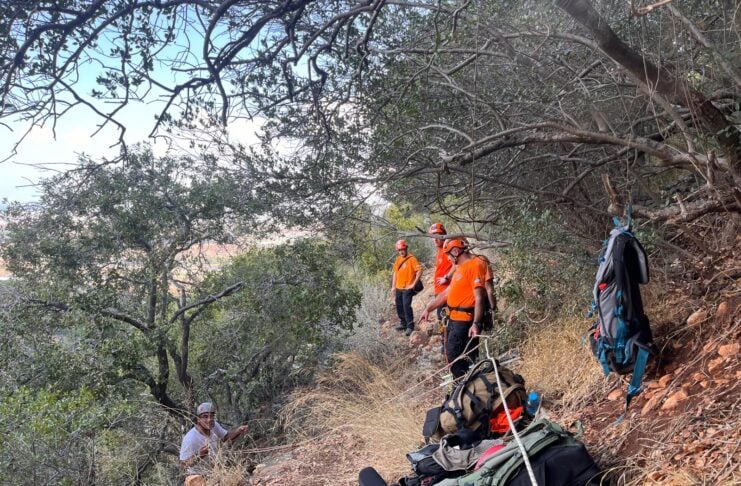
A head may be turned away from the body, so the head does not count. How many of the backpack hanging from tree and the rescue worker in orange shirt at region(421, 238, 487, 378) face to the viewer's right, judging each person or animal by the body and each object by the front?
0

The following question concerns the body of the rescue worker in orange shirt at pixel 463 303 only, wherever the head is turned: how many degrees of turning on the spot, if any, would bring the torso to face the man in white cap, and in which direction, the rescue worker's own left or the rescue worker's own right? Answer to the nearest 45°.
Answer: approximately 45° to the rescue worker's own right

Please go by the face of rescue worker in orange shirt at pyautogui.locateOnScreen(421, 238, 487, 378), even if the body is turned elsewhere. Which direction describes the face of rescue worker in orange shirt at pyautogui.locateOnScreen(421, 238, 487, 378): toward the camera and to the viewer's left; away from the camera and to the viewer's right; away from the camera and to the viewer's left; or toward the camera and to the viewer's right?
toward the camera and to the viewer's left

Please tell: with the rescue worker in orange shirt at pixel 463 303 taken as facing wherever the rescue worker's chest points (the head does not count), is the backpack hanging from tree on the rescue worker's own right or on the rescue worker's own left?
on the rescue worker's own left

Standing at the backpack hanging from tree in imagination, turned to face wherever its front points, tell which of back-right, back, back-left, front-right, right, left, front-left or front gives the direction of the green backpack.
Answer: front

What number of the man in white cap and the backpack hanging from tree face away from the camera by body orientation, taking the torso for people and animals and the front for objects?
0

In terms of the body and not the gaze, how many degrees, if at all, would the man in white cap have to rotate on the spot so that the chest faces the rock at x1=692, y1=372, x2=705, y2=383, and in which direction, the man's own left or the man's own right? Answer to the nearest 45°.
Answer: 0° — they already face it

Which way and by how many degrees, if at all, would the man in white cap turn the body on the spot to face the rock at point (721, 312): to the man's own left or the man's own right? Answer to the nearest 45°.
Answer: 0° — they already face it

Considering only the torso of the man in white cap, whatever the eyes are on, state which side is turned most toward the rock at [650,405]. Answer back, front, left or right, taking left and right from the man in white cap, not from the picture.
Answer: front

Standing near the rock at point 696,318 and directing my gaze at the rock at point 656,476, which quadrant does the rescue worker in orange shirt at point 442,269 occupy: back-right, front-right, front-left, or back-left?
back-right

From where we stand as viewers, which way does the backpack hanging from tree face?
facing the viewer and to the left of the viewer

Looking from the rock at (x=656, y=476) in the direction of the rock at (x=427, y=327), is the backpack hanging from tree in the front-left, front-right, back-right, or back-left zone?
front-right

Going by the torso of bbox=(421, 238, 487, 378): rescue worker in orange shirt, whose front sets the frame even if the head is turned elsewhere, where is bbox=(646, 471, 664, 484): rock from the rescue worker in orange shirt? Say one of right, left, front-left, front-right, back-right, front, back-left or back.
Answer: front-left

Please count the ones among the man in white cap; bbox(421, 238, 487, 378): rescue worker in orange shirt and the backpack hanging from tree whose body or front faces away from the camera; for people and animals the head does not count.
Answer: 0
